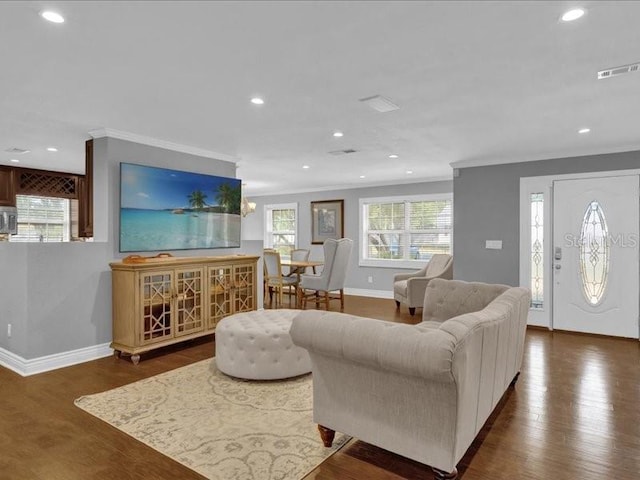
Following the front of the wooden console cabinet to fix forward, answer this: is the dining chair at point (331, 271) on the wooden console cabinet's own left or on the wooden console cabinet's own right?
on the wooden console cabinet's own left

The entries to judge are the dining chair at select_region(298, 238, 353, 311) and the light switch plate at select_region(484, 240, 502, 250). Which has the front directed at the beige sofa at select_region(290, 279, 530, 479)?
the light switch plate

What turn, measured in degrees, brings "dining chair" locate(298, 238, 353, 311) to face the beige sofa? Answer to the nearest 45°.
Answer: approximately 135° to its left

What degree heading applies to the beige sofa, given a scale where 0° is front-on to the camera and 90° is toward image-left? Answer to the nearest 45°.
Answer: approximately 135°

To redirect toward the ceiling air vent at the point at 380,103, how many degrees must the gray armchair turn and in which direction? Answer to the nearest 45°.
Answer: approximately 45° to its left

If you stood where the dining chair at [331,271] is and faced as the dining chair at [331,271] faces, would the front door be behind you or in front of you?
behind

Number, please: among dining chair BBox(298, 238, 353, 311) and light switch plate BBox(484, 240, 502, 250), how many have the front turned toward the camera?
1

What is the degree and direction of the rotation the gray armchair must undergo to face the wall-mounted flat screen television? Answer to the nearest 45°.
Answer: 0° — it already faces it

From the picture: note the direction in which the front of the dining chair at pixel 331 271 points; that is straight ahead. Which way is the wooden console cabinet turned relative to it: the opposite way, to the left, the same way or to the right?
the opposite way

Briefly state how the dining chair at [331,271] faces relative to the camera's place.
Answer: facing away from the viewer and to the left of the viewer

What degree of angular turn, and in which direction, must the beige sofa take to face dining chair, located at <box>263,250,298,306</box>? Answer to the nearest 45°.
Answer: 0° — it already faces it

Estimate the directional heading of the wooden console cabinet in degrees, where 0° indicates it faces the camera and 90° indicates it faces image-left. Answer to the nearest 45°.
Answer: approximately 315°

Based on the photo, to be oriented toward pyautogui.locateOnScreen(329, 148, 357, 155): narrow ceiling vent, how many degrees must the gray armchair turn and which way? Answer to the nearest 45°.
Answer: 0° — it already faces it
